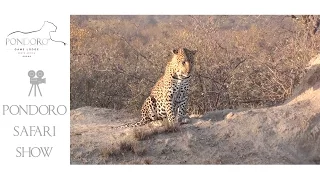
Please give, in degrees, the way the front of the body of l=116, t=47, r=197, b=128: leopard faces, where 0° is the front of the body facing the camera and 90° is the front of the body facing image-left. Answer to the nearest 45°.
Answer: approximately 315°
